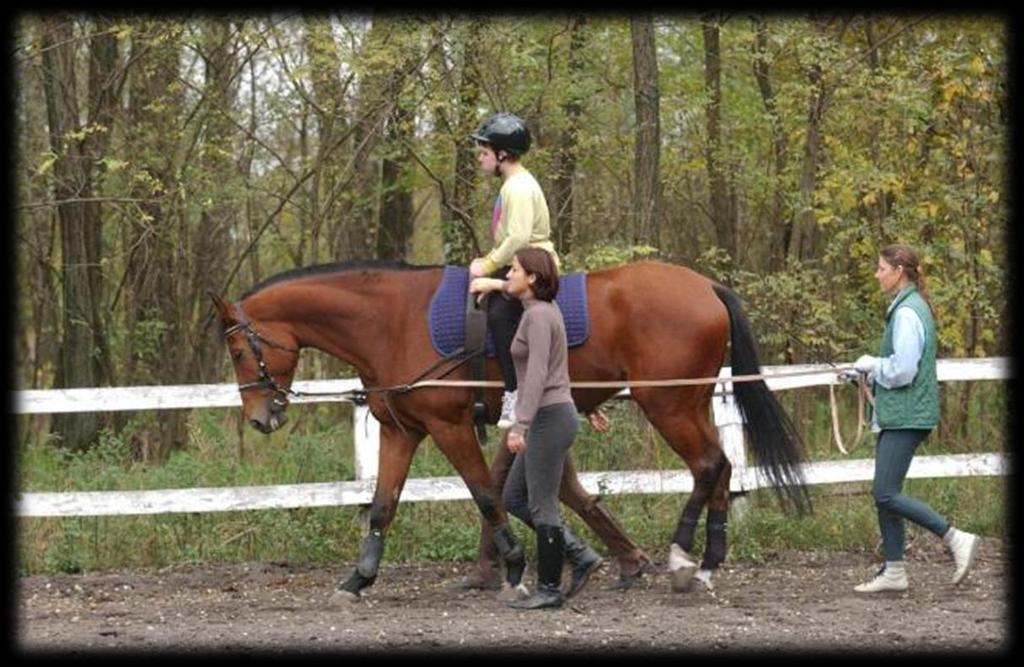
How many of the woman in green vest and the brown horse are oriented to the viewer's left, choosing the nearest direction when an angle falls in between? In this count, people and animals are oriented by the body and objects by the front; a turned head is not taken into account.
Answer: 2

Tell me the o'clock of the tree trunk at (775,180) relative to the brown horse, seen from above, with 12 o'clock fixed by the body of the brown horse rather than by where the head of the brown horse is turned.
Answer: The tree trunk is roughly at 4 o'clock from the brown horse.

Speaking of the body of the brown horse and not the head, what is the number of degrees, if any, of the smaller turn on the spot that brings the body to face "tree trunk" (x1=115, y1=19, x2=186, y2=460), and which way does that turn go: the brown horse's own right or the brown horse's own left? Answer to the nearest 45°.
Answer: approximately 45° to the brown horse's own right

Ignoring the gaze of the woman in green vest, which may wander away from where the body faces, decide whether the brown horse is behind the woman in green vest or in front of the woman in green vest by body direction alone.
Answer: in front

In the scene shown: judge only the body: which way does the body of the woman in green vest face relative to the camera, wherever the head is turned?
to the viewer's left

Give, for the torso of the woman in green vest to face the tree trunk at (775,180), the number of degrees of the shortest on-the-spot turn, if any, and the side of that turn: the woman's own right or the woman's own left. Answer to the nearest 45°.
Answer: approximately 90° to the woman's own right

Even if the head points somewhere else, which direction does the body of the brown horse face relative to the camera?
to the viewer's left

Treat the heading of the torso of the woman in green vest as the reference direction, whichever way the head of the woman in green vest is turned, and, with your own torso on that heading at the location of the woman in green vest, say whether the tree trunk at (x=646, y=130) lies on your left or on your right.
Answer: on your right

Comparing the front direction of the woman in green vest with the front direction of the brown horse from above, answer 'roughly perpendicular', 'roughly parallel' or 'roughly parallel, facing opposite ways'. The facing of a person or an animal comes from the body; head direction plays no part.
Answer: roughly parallel

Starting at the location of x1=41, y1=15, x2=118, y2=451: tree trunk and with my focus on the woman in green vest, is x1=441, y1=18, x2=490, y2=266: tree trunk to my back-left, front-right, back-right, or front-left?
front-left

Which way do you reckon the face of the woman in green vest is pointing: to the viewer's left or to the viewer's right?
to the viewer's left

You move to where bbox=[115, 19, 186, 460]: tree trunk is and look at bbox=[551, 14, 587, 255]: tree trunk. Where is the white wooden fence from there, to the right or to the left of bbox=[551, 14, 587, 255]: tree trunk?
right
